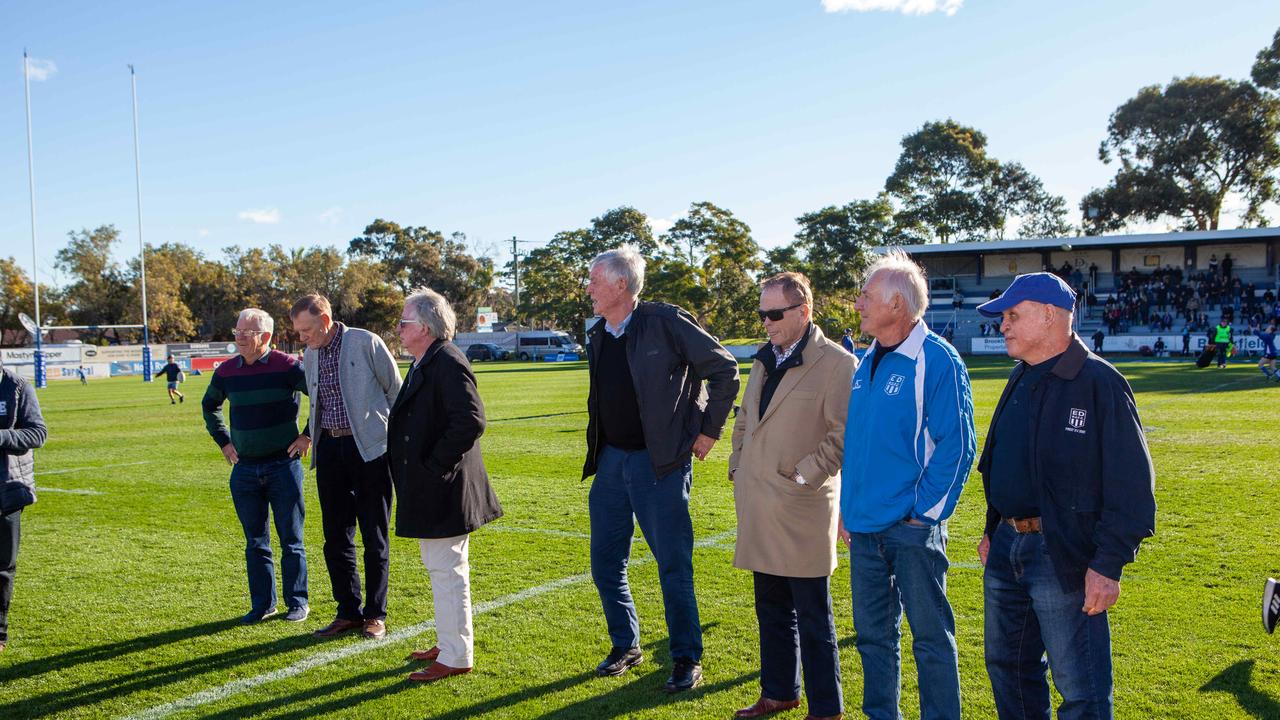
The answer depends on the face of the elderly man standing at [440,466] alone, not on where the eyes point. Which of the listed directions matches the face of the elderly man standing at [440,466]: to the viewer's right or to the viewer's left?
to the viewer's left

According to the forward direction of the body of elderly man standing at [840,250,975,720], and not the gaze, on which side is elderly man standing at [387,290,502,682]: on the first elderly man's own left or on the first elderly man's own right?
on the first elderly man's own right

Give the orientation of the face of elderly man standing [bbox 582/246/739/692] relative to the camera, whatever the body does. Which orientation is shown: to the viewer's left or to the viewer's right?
to the viewer's left

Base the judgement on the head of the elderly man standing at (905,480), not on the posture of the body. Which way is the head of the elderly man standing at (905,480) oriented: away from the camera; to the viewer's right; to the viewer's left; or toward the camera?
to the viewer's left

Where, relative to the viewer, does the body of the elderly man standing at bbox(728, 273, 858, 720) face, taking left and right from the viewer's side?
facing the viewer and to the left of the viewer

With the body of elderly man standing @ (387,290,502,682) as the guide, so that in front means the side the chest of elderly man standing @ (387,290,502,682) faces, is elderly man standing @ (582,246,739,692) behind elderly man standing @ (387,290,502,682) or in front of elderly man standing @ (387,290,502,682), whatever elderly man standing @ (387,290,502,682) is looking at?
behind

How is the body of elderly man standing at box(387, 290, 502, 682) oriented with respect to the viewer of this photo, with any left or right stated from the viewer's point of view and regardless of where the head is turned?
facing to the left of the viewer

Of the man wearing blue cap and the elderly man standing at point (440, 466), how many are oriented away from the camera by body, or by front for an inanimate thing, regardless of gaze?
0

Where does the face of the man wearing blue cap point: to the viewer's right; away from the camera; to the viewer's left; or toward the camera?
to the viewer's left
